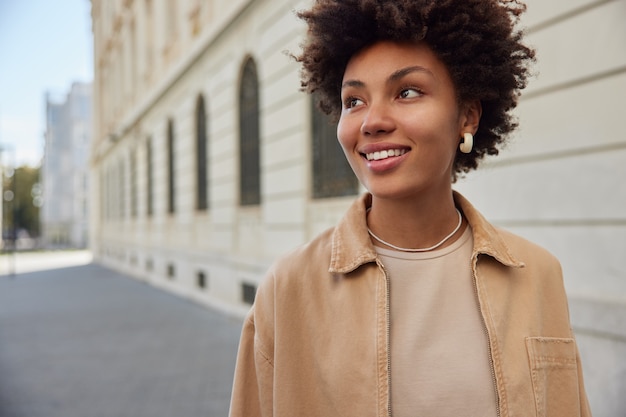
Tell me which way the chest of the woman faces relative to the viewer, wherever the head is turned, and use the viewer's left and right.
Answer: facing the viewer

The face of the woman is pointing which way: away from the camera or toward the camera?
toward the camera
